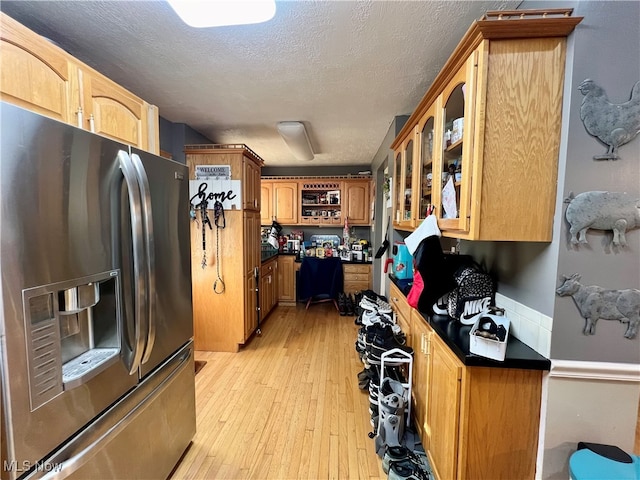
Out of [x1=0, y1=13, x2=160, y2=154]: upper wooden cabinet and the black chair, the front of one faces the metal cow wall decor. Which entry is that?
the upper wooden cabinet

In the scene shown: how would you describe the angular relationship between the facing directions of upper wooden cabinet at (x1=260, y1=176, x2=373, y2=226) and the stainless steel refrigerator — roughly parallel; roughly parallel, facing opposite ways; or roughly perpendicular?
roughly perpendicular

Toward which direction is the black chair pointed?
away from the camera

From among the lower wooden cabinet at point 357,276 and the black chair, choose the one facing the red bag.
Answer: the lower wooden cabinet

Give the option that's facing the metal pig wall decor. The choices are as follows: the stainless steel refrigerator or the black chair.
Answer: the stainless steel refrigerator

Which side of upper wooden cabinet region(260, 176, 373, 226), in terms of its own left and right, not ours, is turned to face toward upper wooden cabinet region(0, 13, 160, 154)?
front

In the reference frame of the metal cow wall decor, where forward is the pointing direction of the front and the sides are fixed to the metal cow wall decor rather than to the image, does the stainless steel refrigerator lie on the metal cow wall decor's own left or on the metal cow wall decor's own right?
on the metal cow wall decor's own left

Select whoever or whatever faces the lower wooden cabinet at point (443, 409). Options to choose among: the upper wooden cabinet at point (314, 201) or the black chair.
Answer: the upper wooden cabinet

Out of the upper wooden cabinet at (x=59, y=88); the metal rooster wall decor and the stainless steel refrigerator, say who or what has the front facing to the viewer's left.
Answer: the metal rooster wall decor

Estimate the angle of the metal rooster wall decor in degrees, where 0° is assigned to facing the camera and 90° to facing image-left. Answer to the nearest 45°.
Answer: approximately 90°

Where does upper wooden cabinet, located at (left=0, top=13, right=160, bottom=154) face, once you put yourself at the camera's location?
facing the viewer and to the right of the viewer

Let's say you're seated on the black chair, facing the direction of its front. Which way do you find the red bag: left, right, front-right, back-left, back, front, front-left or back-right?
back

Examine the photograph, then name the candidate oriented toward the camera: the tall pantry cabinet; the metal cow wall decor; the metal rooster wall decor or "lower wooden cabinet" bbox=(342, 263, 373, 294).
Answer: the lower wooden cabinet
